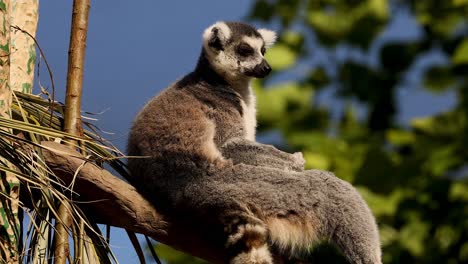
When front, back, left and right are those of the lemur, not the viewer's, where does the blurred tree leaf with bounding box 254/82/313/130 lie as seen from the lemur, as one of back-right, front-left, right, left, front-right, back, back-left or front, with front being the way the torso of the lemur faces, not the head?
left

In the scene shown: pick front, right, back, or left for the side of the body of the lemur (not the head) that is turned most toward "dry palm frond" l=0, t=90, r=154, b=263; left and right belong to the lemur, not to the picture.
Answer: back

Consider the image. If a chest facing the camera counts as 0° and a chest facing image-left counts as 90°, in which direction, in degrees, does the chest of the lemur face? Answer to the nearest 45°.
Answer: approximately 270°

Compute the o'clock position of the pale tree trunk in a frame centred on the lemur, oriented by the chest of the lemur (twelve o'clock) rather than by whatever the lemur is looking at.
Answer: The pale tree trunk is roughly at 6 o'clock from the lemur.

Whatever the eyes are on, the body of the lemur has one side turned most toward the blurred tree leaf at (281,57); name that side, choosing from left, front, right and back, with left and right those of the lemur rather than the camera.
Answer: left

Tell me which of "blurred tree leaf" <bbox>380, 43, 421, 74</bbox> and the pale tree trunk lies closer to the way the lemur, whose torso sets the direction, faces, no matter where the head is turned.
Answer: the blurred tree leaf

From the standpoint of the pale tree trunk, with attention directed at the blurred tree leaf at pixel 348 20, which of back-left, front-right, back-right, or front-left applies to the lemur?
front-right

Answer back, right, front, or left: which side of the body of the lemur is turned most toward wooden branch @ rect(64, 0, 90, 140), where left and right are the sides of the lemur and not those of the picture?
back

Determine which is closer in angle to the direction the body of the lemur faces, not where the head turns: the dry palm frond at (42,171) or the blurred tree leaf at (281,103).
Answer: the blurred tree leaf
